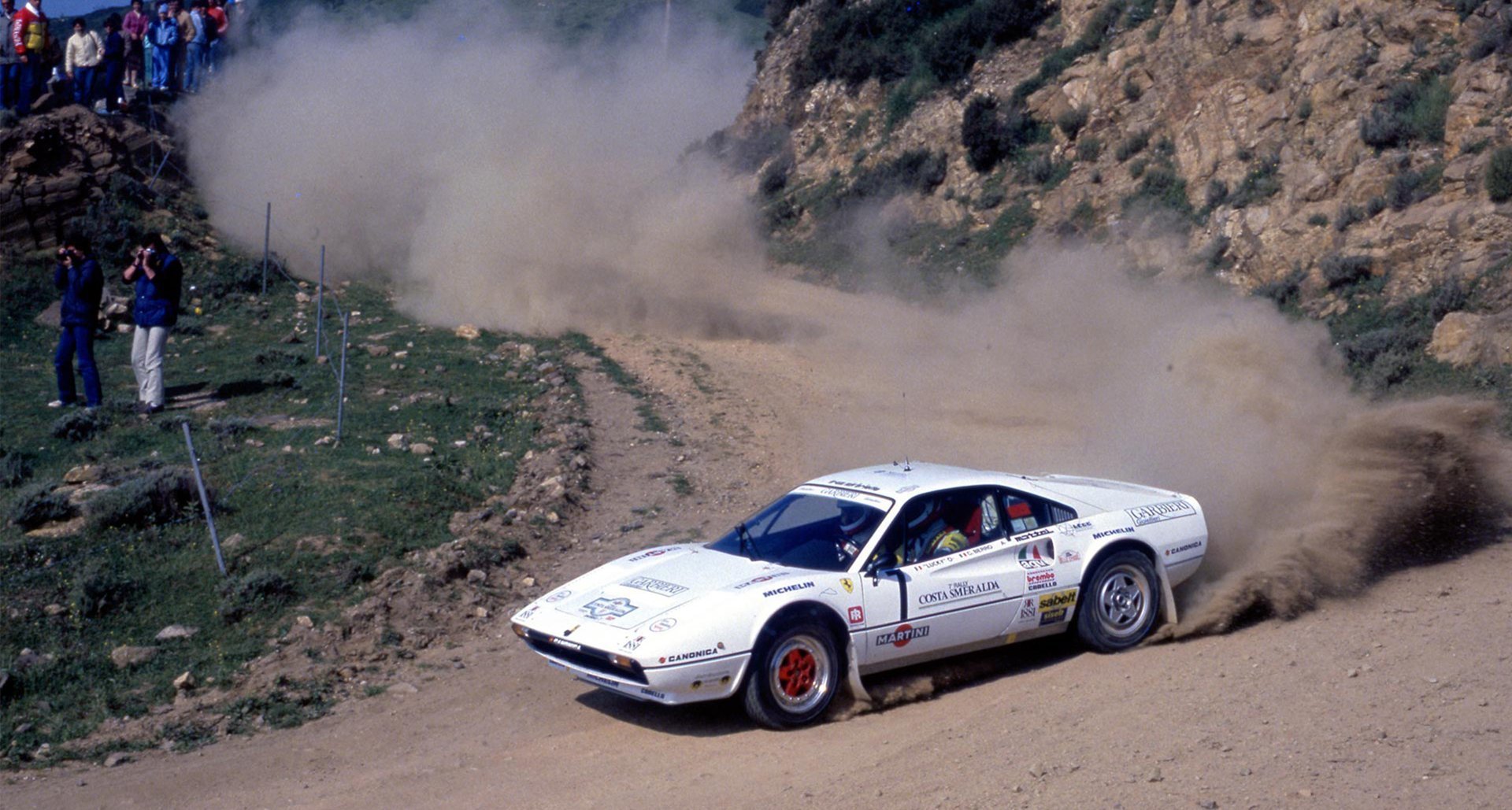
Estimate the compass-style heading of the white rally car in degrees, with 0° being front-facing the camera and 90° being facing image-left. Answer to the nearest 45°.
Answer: approximately 45°

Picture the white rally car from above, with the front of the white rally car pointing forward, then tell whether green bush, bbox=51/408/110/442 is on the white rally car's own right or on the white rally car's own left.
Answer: on the white rally car's own right

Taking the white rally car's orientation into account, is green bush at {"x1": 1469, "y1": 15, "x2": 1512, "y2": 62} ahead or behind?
behind

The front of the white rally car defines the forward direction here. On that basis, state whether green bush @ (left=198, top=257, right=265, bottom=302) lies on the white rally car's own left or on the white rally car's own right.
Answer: on the white rally car's own right

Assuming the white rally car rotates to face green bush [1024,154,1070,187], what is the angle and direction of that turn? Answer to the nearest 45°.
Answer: approximately 135° to its right
